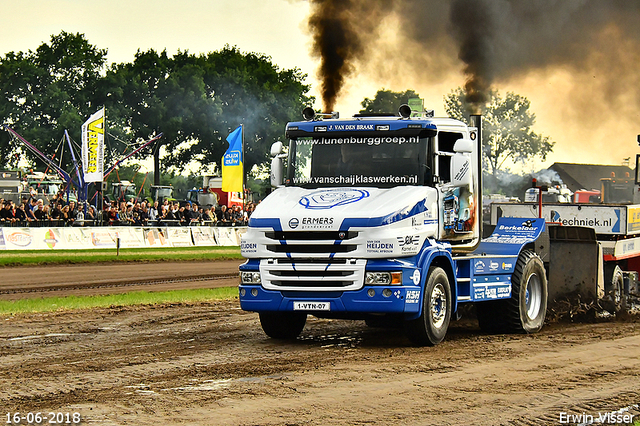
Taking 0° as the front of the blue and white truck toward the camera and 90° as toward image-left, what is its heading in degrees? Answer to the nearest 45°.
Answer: approximately 45°

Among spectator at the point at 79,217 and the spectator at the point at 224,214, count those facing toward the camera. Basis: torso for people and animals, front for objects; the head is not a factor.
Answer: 2

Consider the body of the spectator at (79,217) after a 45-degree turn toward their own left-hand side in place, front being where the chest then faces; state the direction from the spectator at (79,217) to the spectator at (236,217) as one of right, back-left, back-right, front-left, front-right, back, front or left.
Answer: left

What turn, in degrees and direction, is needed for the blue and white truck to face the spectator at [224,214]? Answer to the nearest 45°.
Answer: approximately 135° to its right

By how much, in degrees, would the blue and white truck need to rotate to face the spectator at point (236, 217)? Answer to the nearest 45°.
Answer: approximately 135° to its right

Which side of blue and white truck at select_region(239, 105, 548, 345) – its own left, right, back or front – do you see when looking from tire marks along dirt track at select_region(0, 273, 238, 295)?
right

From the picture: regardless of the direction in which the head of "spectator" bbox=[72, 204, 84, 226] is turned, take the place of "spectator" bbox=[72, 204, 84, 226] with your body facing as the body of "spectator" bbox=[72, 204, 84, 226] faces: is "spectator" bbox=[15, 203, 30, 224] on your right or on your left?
on your right

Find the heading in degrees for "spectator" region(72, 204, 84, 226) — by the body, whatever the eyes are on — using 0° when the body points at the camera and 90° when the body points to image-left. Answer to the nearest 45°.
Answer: approximately 0°

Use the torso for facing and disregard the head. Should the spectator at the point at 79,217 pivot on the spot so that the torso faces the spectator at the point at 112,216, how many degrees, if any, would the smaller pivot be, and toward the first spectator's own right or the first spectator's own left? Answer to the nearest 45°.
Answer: approximately 135° to the first spectator's own left

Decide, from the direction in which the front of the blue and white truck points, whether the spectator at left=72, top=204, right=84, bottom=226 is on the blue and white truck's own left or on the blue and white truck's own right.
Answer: on the blue and white truck's own right

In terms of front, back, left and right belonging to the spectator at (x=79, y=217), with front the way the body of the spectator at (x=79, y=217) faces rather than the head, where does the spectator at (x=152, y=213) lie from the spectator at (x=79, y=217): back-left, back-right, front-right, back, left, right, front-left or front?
back-left
